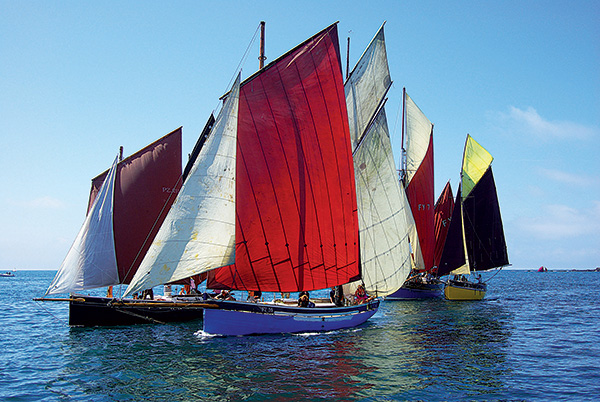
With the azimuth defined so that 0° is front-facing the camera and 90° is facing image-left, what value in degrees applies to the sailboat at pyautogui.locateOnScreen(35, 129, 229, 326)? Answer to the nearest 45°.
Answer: approximately 90°

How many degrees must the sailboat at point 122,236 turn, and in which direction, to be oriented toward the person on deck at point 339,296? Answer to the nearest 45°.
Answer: approximately 135° to its left

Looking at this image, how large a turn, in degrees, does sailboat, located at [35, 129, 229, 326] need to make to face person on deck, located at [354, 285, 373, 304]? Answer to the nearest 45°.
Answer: approximately 180°

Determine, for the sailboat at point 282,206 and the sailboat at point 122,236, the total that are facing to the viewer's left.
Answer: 2

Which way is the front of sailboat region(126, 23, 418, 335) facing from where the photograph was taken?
facing to the left of the viewer

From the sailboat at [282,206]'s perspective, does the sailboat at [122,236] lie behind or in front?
in front
